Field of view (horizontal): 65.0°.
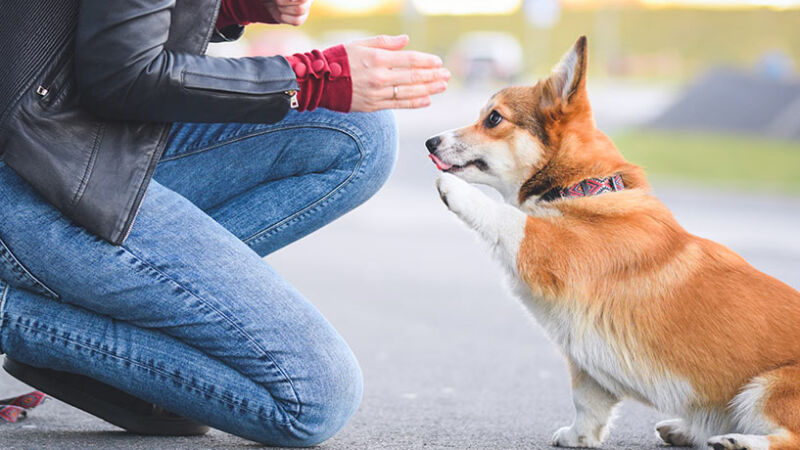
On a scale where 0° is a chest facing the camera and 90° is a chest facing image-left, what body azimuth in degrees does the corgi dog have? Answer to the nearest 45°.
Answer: approximately 90°

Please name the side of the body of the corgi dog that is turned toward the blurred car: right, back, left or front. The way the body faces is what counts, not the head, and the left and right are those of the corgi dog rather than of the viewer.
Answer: right
